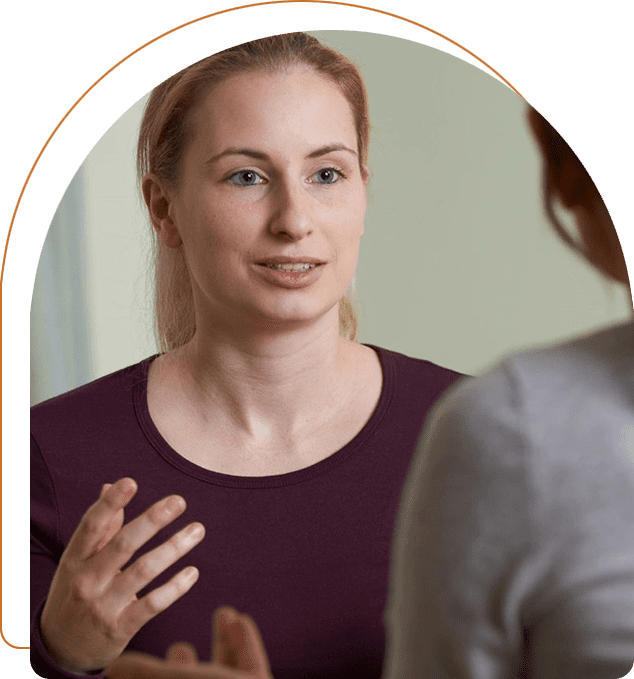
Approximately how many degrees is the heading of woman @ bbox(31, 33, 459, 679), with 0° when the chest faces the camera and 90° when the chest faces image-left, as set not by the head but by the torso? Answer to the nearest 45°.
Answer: approximately 315°

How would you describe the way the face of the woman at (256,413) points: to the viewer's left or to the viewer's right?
to the viewer's right
